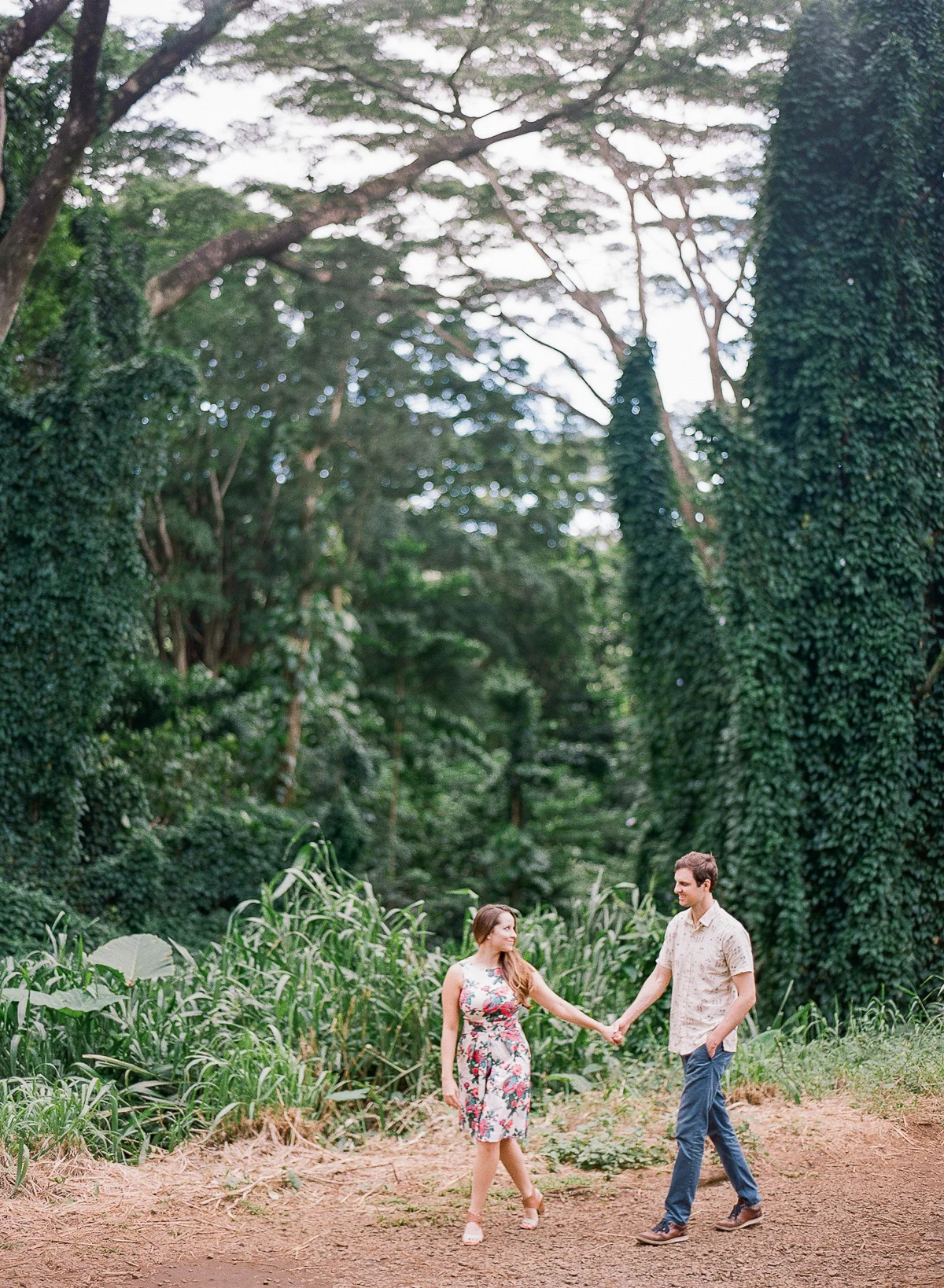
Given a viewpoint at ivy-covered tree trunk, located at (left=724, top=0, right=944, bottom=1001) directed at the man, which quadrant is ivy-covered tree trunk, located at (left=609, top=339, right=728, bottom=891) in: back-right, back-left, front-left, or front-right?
back-right

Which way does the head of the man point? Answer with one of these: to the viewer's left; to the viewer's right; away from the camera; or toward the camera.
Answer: to the viewer's left

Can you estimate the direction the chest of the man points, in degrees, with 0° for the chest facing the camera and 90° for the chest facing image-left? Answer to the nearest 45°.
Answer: approximately 45°

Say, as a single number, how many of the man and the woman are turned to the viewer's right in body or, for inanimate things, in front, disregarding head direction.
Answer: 0

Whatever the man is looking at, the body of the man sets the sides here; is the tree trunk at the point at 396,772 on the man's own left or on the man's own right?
on the man's own right

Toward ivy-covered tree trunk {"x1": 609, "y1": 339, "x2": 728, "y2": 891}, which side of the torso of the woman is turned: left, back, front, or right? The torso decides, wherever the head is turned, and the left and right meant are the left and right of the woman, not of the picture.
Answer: back

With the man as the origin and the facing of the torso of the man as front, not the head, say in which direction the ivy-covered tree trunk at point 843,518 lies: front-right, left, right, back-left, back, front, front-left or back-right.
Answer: back-right

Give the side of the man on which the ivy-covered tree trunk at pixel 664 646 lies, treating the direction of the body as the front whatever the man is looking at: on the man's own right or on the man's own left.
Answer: on the man's own right

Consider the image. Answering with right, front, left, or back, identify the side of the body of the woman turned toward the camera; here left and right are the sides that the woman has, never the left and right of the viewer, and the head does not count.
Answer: front
